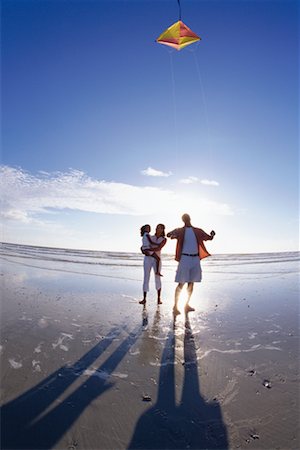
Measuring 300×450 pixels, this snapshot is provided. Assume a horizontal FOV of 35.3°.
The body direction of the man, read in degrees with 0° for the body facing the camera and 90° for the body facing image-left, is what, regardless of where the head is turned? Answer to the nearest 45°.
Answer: approximately 0°

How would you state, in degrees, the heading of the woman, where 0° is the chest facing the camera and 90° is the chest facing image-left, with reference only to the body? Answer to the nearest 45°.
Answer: approximately 45°

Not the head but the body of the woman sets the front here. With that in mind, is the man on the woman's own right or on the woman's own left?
on the woman's own left

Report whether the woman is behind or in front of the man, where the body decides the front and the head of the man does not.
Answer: behind

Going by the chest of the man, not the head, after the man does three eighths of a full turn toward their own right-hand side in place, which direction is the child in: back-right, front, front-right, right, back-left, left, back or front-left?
front
